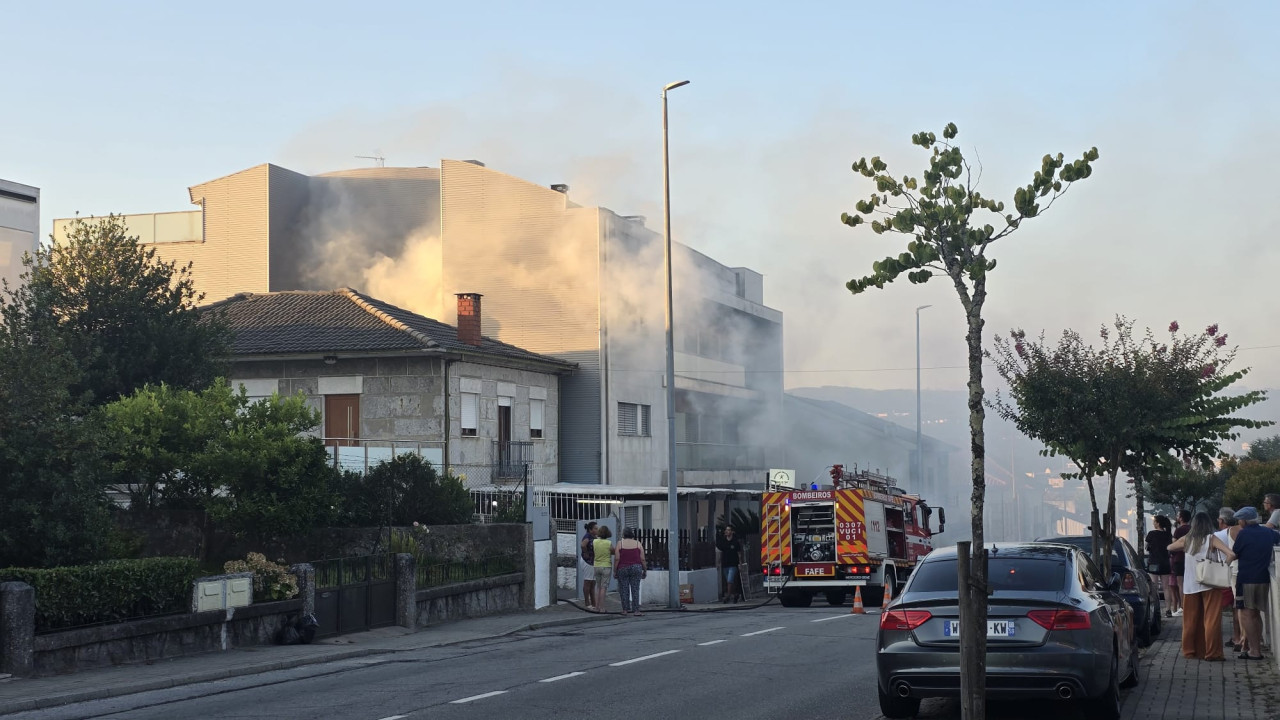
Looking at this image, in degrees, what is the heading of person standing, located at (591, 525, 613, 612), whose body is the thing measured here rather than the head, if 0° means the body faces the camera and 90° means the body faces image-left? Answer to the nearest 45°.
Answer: approximately 180°

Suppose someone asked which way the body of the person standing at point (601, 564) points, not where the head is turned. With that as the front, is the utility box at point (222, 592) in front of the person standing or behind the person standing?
behind

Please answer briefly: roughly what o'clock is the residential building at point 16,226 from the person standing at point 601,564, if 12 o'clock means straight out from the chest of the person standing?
The residential building is roughly at 10 o'clock from the person standing.

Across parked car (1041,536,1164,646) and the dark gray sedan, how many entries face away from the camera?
2

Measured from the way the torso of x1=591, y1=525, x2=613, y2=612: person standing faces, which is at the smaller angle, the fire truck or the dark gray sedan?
the fire truck

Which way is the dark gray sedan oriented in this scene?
away from the camera

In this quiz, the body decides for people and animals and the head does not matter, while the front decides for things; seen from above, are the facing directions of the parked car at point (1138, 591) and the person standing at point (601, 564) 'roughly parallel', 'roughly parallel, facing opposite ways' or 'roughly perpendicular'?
roughly parallel

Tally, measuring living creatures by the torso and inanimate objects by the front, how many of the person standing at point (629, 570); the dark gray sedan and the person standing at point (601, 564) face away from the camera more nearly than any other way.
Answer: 3

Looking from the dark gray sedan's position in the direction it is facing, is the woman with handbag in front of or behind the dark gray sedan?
in front

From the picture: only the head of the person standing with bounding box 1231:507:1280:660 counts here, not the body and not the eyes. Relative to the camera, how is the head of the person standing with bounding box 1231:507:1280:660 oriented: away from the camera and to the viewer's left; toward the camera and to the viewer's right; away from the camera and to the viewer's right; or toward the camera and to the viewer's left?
away from the camera and to the viewer's left

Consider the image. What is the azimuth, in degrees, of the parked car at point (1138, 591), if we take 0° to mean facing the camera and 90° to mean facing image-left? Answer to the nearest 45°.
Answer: approximately 180°

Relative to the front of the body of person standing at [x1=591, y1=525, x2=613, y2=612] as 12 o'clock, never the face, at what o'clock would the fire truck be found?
The fire truck is roughly at 2 o'clock from the person standing.

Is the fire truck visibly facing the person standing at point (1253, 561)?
no

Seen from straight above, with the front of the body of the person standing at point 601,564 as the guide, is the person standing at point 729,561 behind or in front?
in front
